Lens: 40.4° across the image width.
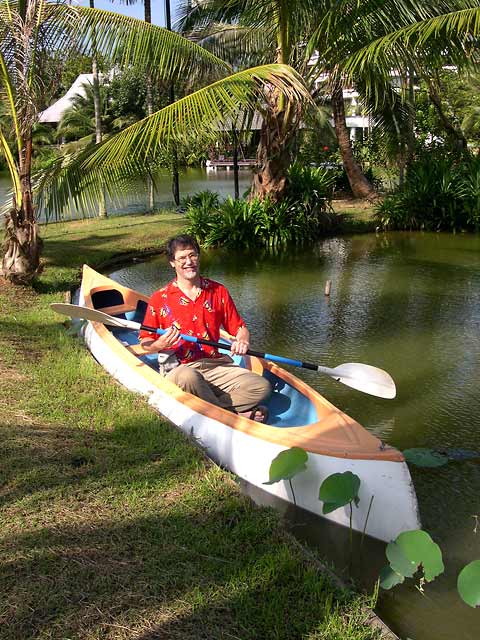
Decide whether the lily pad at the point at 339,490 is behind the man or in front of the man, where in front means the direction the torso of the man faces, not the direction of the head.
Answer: in front

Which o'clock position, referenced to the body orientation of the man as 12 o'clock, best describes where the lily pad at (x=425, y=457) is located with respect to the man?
The lily pad is roughly at 11 o'clock from the man.

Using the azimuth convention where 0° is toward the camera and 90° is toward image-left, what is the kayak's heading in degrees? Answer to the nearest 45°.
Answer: approximately 315°

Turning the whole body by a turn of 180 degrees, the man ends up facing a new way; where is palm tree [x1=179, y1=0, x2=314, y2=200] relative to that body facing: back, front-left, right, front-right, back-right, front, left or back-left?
front-right

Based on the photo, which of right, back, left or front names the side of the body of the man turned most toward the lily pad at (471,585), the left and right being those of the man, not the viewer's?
front

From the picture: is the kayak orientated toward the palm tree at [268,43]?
no

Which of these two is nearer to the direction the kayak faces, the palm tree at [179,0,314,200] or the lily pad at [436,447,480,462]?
the lily pad

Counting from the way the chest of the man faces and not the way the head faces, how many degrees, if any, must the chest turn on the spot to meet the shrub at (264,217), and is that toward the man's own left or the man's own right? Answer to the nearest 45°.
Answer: approximately 135° to the man's own left

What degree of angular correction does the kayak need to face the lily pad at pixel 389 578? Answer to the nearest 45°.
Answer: approximately 45° to its right

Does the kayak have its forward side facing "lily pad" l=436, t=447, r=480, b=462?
no

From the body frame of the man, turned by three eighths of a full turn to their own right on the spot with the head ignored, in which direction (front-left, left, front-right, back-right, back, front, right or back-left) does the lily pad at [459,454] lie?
back

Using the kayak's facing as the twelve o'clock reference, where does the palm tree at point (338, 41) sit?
The palm tree is roughly at 8 o'clock from the kayak.

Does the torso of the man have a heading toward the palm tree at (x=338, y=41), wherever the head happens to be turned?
no

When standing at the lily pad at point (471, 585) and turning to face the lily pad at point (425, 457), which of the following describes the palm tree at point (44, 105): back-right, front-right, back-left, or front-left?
front-left

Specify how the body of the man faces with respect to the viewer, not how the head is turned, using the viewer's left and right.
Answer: facing the viewer and to the right of the viewer
